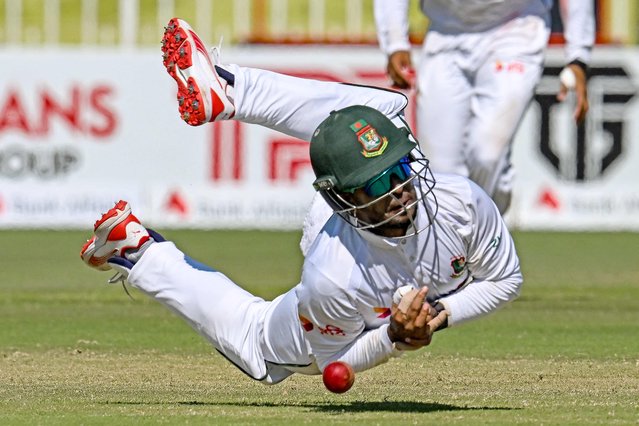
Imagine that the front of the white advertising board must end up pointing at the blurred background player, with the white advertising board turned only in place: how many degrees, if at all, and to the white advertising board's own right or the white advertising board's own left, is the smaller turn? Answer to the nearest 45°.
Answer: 0° — it already faces them

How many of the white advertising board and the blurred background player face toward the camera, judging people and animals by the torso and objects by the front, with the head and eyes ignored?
2

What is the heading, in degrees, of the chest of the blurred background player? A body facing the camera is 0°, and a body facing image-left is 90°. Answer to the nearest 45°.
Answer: approximately 0°

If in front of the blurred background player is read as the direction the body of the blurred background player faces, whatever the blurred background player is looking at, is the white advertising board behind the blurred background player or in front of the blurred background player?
behind

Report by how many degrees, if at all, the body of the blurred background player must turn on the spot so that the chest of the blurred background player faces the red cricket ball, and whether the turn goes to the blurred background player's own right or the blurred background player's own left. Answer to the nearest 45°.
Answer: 0° — they already face it
